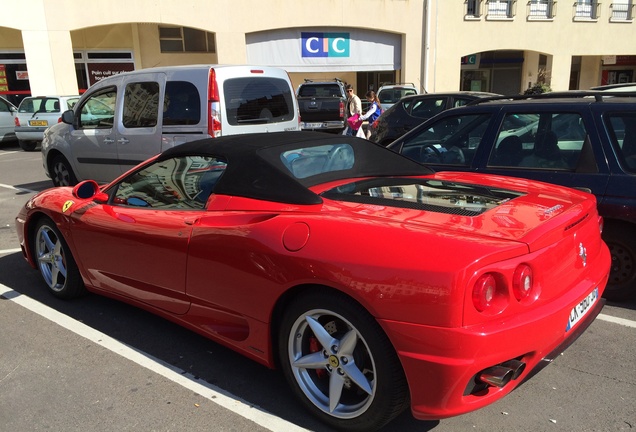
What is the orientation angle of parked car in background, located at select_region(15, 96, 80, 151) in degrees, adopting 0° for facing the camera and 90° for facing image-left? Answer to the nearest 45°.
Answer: approximately 225°

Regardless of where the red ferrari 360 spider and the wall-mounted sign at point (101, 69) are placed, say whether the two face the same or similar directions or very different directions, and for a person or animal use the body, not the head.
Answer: very different directions

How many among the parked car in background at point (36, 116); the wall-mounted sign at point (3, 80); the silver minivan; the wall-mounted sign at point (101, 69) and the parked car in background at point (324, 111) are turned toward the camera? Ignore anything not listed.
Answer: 2

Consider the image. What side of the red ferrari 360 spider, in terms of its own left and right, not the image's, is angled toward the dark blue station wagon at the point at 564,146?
right

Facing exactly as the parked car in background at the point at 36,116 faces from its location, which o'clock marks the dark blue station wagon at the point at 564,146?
The dark blue station wagon is roughly at 4 o'clock from the parked car in background.

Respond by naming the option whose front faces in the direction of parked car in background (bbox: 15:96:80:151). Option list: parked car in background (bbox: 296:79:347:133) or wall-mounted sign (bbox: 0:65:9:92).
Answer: the wall-mounted sign

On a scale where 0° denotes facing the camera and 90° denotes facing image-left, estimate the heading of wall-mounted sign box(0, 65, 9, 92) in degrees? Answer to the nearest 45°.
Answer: approximately 0°

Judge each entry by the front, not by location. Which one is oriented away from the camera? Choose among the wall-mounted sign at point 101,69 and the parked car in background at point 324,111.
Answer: the parked car in background

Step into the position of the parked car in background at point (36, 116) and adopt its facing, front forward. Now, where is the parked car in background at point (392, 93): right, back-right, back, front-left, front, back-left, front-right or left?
front-right

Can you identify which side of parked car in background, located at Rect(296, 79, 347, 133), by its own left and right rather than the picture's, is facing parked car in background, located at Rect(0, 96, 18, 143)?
left
